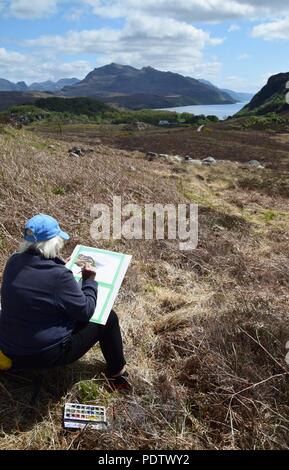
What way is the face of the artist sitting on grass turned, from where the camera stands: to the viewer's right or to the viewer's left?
to the viewer's right

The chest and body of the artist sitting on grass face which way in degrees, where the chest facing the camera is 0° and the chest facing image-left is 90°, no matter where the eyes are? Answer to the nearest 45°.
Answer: approximately 225°
